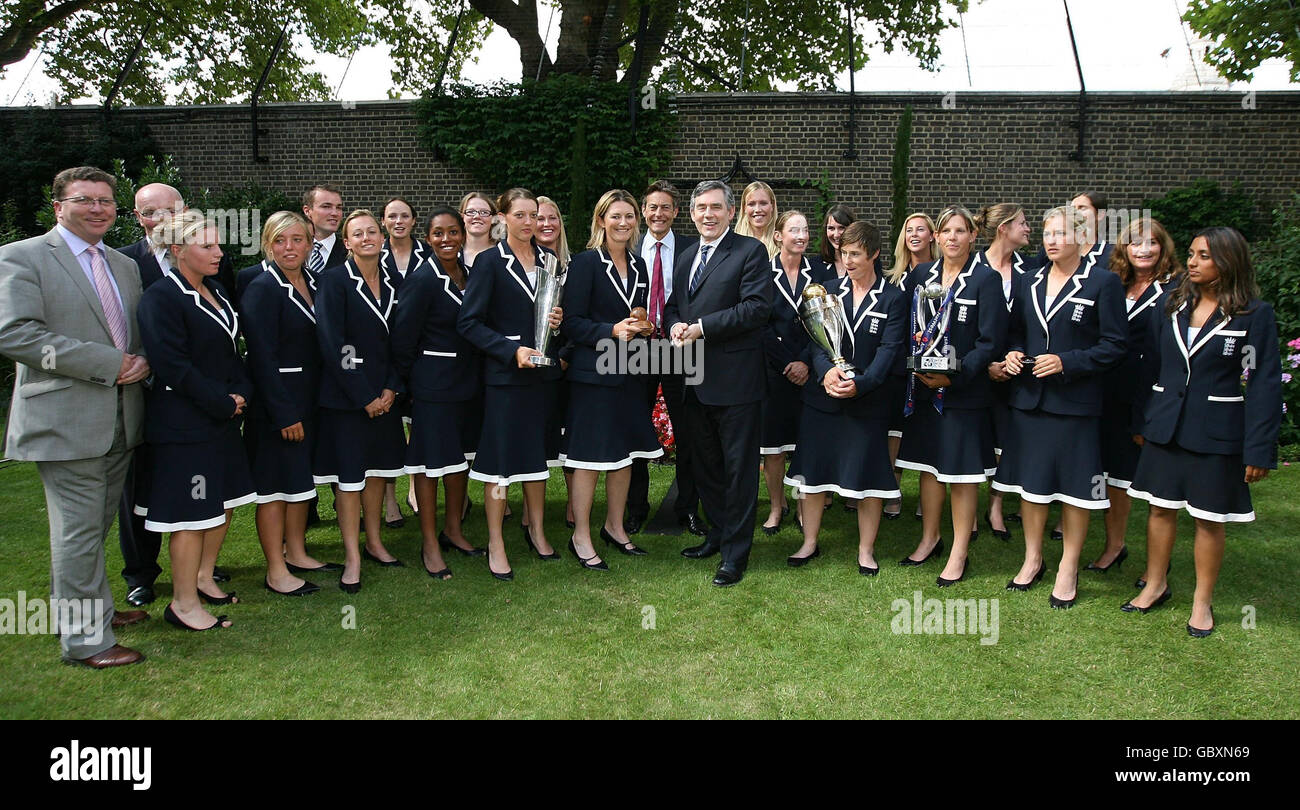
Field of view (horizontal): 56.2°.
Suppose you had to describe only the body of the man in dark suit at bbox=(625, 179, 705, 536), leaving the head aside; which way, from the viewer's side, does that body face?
toward the camera

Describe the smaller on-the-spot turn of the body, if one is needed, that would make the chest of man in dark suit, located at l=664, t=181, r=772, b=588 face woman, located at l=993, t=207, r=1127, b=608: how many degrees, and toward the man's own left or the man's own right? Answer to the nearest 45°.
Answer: approximately 135° to the man's own left

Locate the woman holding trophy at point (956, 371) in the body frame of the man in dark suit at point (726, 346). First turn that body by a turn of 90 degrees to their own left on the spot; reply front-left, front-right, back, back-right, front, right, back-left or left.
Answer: front-left

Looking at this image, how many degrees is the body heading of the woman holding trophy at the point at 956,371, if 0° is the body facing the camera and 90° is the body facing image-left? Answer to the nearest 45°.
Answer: approximately 45°

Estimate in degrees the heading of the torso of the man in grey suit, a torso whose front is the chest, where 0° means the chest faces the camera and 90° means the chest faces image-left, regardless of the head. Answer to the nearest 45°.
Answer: approximately 315°

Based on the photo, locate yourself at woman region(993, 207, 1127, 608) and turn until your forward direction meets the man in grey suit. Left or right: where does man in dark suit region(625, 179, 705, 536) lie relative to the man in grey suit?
right

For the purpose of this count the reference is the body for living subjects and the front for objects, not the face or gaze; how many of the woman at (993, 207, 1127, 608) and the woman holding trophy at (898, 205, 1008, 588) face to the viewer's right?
0

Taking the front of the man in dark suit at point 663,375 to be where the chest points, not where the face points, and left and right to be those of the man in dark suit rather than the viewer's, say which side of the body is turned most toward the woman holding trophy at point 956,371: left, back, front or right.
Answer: left

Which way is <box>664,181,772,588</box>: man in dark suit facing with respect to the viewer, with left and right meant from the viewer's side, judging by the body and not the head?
facing the viewer and to the left of the viewer
